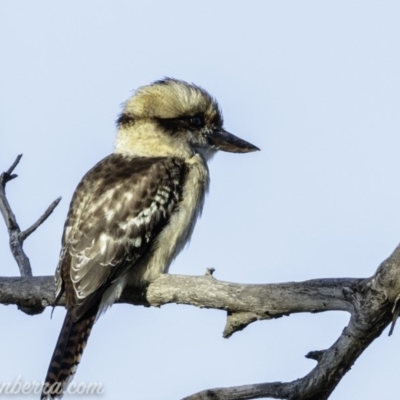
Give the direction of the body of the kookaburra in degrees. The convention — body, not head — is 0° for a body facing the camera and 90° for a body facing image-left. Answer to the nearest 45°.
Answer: approximately 225°

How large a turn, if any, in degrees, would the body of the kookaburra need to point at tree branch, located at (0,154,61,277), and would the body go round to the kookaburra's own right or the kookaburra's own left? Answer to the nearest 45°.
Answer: approximately 135° to the kookaburra's own left
